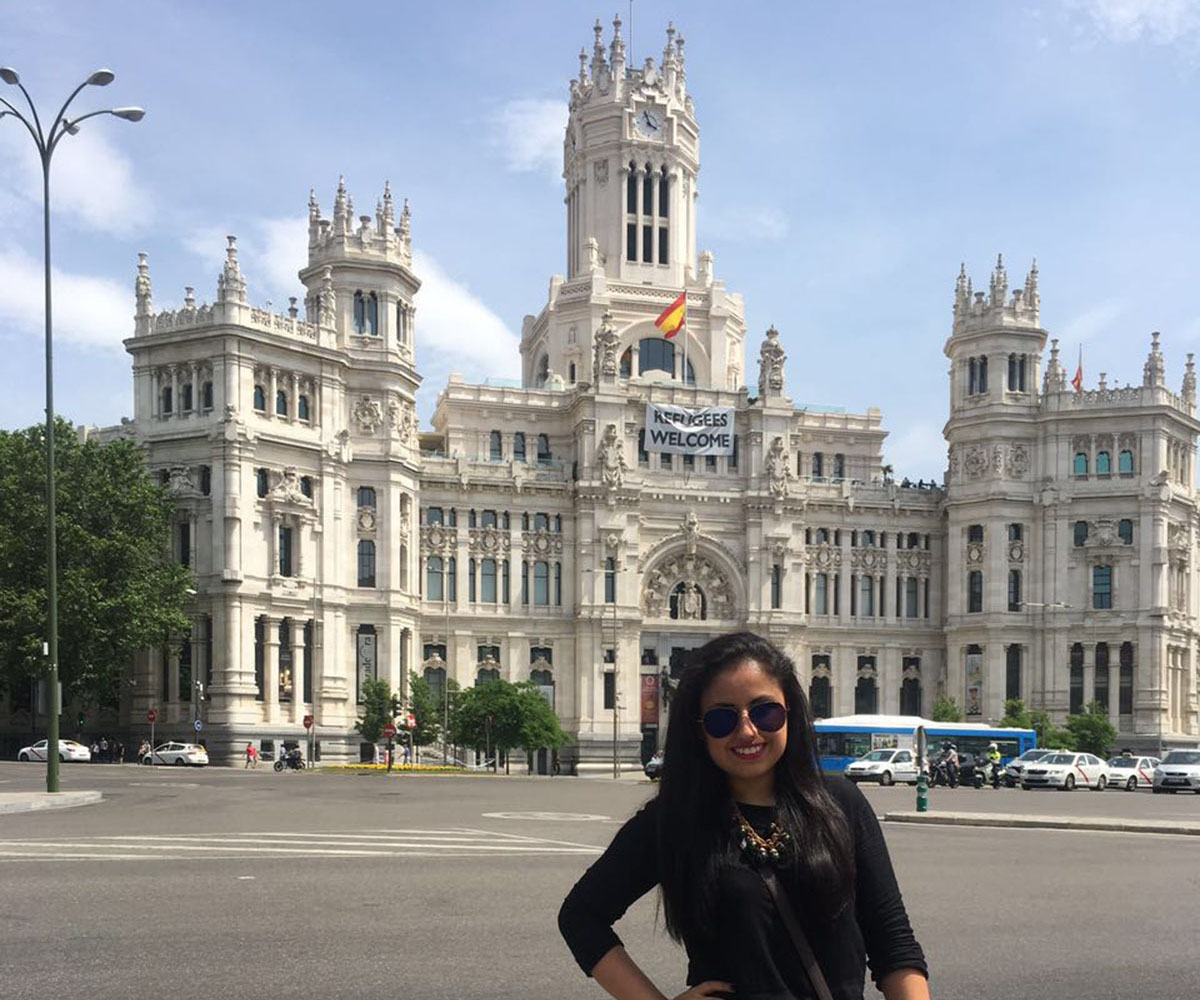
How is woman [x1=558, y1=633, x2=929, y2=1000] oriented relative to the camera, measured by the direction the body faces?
toward the camera

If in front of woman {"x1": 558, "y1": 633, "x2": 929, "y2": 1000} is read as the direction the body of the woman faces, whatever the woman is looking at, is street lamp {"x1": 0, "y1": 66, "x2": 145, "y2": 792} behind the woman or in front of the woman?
behind
